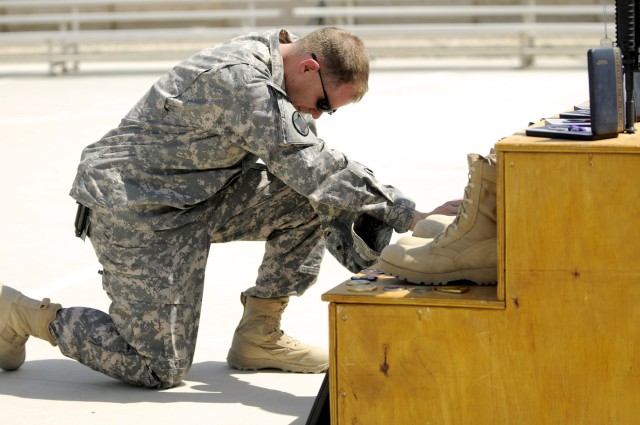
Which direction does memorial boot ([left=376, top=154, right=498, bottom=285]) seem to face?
to the viewer's left
